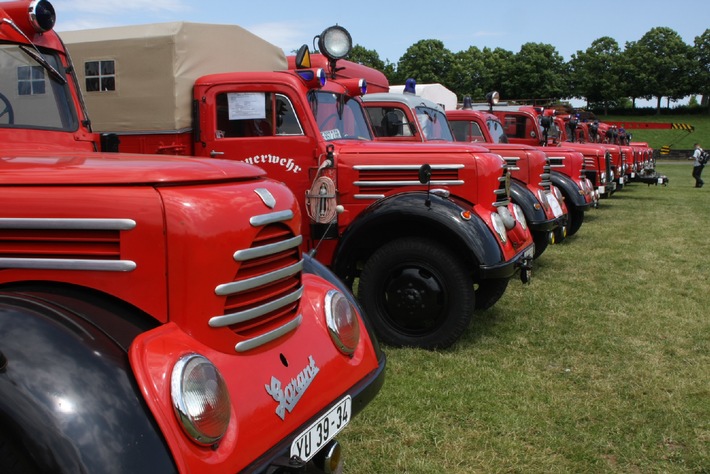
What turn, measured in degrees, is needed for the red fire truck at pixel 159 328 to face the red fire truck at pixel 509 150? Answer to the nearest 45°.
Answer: approximately 90° to its left

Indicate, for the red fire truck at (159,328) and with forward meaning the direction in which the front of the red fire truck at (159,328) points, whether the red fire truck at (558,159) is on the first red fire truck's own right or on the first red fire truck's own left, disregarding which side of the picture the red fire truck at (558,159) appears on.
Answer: on the first red fire truck's own left

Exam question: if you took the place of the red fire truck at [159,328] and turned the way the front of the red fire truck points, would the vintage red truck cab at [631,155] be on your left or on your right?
on your left

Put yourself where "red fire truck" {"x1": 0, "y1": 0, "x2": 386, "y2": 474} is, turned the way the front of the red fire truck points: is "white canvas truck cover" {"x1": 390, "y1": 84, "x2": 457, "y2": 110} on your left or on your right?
on your left

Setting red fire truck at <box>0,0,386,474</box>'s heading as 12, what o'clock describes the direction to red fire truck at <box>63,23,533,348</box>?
red fire truck at <box>63,23,533,348</box> is roughly at 8 o'clock from red fire truck at <box>0,0,386,474</box>.

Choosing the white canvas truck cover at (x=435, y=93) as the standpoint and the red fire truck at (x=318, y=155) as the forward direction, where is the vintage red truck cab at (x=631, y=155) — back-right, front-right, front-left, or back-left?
back-left
